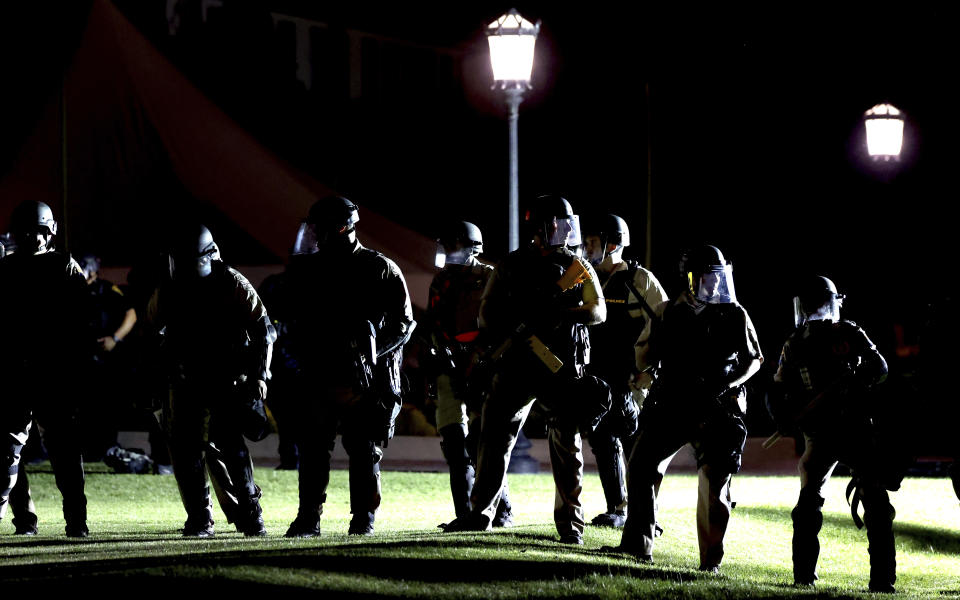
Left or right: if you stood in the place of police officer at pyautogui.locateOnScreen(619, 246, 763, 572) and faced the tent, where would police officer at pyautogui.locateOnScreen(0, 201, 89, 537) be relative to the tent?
left

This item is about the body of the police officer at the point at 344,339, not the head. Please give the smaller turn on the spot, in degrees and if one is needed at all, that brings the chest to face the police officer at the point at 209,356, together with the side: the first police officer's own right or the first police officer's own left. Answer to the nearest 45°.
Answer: approximately 45° to the first police officer's own right

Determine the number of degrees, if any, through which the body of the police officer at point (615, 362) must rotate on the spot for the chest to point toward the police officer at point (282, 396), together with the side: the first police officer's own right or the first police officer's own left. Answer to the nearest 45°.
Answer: approximately 90° to the first police officer's own right

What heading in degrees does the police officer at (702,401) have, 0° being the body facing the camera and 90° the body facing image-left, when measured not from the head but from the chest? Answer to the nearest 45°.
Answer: approximately 0°

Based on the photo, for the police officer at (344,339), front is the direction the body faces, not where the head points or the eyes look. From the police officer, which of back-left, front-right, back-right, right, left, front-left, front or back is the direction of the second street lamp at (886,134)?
back

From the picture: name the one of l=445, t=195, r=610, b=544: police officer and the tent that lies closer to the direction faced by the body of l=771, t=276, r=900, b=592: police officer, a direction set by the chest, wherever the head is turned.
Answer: the police officer

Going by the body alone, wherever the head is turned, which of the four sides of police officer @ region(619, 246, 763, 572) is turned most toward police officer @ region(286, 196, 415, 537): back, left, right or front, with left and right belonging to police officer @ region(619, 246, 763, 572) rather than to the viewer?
right
